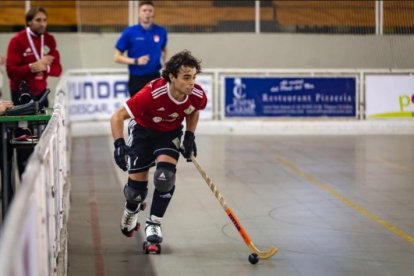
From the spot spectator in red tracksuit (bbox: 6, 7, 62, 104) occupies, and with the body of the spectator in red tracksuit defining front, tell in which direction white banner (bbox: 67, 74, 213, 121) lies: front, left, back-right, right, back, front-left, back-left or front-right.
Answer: back-left

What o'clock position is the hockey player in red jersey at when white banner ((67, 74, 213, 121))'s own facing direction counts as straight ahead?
The hockey player in red jersey is roughly at 12 o'clock from the white banner.

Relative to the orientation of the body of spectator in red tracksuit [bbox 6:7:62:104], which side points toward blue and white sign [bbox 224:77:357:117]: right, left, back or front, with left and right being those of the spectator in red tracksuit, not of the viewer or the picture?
left

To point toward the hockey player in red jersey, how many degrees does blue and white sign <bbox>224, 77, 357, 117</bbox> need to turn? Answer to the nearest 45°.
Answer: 0° — it already faces them

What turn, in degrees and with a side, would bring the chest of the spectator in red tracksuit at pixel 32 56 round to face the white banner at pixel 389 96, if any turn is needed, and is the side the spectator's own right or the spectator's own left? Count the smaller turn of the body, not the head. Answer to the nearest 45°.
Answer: approximately 90° to the spectator's own left

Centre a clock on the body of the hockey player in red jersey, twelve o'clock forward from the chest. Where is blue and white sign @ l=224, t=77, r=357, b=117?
The blue and white sign is roughly at 8 o'clock from the hockey player in red jersey.

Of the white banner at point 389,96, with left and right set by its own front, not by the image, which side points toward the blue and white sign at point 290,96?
right

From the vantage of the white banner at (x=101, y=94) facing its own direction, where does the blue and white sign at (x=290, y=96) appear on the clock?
The blue and white sign is roughly at 9 o'clock from the white banner.

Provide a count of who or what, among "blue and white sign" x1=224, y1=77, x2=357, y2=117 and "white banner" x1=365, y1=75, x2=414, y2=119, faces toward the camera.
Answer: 2

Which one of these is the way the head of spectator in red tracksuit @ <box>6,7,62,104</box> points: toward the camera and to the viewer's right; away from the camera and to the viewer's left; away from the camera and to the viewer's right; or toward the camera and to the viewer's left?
toward the camera and to the viewer's right
